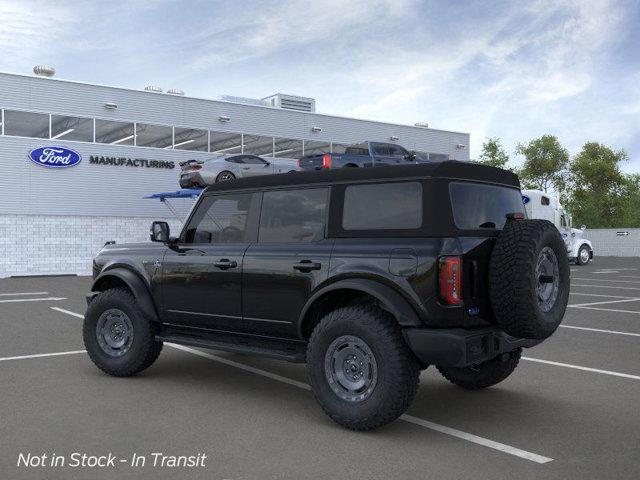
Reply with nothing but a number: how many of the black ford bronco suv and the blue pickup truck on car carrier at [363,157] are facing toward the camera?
0

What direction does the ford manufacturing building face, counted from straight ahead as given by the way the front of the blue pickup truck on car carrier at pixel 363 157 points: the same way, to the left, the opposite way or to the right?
to the right

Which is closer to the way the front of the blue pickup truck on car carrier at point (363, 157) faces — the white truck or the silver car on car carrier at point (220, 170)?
the white truck

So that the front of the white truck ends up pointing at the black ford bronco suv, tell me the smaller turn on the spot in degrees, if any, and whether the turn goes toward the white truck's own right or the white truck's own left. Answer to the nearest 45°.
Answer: approximately 135° to the white truck's own right

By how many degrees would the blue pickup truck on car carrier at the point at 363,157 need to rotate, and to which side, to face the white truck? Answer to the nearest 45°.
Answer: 0° — it already faces it

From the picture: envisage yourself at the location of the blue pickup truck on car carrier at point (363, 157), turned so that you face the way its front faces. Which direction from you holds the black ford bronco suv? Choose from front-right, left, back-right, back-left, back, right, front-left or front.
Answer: back-right

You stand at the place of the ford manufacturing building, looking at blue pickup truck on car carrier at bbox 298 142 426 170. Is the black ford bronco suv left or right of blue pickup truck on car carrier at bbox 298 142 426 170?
right

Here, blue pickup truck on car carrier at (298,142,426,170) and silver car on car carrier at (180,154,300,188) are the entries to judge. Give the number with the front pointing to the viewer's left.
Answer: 0

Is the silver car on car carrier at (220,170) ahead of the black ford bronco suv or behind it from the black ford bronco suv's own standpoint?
ahead

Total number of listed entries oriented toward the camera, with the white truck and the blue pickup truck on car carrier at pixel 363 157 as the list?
0

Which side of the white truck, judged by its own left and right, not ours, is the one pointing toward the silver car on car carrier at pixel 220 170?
back

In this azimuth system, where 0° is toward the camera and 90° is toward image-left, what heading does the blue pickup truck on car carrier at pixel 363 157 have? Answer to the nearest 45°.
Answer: approximately 225°

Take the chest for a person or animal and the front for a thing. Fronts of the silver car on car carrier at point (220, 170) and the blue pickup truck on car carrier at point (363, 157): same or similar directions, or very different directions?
same or similar directions

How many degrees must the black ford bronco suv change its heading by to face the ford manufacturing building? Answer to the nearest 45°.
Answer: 0° — it already faces it

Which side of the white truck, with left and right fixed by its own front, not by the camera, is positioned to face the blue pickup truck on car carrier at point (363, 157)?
back

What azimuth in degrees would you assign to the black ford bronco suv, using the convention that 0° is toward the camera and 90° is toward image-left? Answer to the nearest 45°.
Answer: approximately 135°
